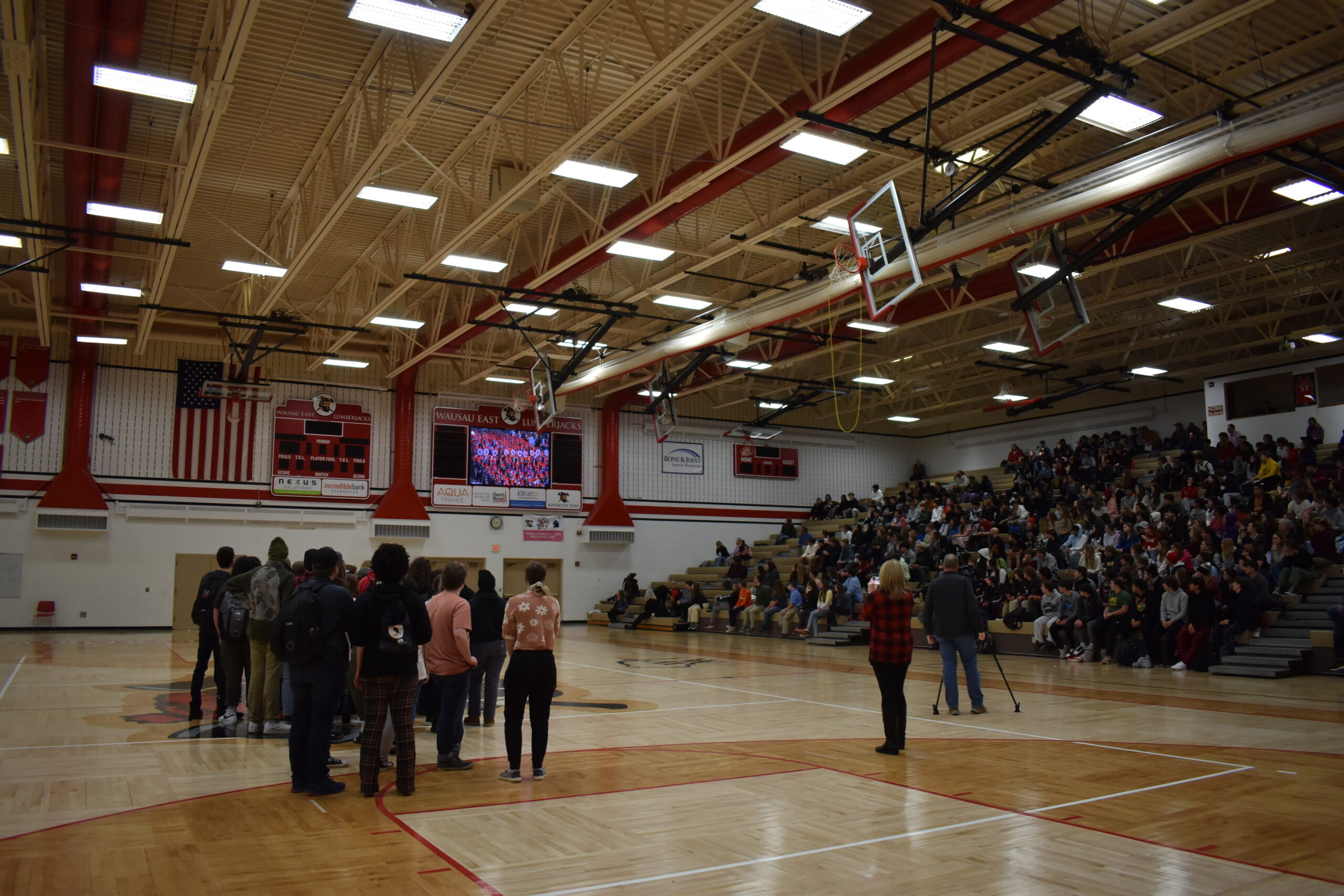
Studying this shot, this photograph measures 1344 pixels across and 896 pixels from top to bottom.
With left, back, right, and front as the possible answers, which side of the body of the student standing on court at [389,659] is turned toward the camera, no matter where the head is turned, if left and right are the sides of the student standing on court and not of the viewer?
back

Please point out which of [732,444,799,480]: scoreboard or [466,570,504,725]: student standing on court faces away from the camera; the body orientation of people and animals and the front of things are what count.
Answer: the student standing on court

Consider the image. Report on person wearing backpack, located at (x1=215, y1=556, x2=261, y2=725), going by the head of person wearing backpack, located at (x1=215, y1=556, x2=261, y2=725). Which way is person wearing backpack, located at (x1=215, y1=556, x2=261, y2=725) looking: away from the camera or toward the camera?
away from the camera

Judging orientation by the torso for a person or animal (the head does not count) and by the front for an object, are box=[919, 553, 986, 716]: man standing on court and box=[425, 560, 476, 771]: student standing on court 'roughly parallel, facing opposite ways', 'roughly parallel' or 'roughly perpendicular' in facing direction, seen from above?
roughly parallel

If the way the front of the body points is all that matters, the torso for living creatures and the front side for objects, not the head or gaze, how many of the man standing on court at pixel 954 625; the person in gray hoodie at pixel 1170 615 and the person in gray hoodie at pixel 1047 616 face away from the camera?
1

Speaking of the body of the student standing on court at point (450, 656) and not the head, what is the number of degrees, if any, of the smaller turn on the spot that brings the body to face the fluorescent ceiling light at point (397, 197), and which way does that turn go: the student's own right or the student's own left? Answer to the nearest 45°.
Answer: approximately 45° to the student's own left

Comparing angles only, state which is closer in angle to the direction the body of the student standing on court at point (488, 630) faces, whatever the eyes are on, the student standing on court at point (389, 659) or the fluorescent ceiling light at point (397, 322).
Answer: the fluorescent ceiling light

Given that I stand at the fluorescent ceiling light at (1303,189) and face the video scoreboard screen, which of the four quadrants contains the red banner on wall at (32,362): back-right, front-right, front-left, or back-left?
front-left

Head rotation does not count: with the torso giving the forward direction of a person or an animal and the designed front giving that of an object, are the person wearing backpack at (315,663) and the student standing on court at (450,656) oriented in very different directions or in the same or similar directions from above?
same or similar directions

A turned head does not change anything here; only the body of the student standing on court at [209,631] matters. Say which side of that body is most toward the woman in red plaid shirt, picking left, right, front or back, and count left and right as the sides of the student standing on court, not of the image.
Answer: right

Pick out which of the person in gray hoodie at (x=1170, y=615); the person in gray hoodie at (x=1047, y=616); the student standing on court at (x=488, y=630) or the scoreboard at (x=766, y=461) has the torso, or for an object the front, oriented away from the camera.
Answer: the student standing on court

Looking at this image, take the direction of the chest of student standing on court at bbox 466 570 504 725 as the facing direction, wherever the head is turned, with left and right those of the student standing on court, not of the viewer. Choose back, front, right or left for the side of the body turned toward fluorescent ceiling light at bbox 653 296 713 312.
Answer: front

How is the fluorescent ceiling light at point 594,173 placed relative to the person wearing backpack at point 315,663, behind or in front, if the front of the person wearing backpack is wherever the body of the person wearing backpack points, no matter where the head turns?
in front

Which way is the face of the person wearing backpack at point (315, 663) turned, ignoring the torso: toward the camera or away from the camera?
away from the camera

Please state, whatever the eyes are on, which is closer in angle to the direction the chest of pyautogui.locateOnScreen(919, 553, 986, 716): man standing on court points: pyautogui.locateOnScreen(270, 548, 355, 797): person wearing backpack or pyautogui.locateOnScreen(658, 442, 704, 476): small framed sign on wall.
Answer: the small framed sign on wall
